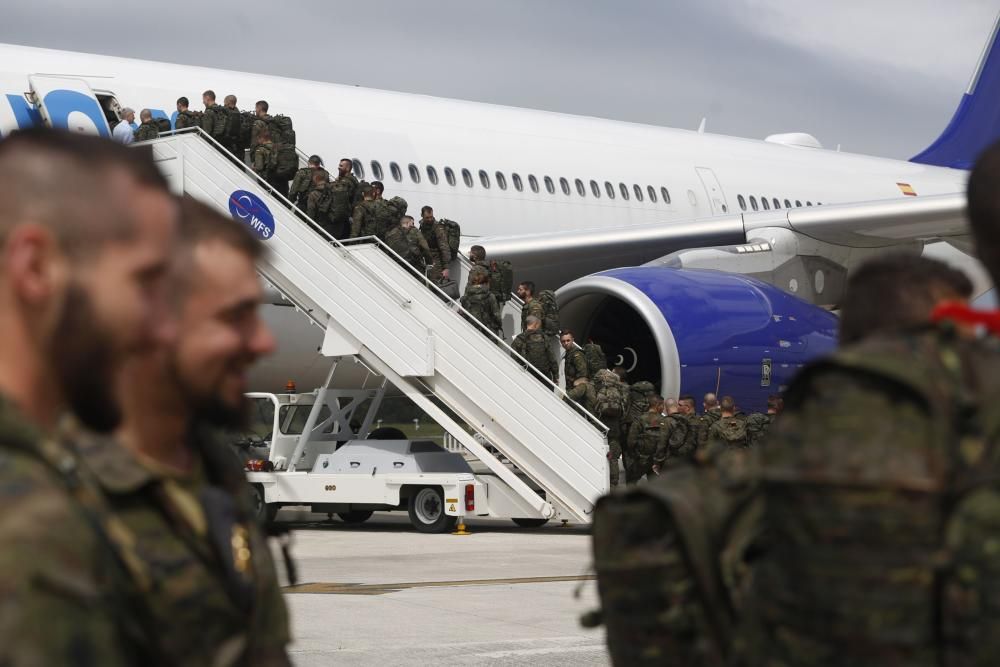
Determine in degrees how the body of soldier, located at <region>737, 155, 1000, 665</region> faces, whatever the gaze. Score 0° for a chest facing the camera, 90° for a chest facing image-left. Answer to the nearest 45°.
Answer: approximately 180°

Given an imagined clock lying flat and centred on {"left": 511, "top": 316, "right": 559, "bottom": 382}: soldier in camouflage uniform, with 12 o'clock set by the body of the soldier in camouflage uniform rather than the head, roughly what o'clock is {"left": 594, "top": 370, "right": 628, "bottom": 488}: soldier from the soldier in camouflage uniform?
The soldier is roughly at 5 o'clock from the soldier in camouflage uniform.

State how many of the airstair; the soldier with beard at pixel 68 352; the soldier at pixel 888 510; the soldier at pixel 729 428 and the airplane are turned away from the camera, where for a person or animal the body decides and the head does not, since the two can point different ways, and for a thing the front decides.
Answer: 2

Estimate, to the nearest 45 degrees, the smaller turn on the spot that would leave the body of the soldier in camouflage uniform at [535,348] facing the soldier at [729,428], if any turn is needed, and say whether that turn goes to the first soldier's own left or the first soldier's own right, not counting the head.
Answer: approximately 135° to the first soldier's own right

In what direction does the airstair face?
to the viewer's left

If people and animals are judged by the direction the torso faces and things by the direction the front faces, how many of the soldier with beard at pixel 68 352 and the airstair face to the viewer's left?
1

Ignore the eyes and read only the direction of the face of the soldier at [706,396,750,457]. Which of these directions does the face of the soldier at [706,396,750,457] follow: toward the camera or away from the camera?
away from the camera

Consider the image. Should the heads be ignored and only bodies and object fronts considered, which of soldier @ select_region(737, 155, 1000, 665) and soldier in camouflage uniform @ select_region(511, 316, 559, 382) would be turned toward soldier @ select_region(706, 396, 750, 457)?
soldier @ select_region(737, 155, 1000, 665)

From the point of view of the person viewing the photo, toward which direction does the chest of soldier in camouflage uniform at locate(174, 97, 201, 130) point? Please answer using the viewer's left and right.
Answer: facing away from the viewer and to the left of the viewer

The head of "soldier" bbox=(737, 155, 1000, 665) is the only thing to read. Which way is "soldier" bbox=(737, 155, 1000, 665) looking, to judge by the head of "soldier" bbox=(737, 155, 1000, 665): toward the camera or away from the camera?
away from the camera

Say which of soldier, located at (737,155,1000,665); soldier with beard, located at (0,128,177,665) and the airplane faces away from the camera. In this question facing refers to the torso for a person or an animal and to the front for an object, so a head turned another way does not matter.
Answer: the soldier

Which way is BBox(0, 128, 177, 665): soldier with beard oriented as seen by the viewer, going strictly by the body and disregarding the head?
to the viewer's right

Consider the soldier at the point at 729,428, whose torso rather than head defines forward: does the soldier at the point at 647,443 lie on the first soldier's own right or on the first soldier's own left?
on the first soldier's own left
